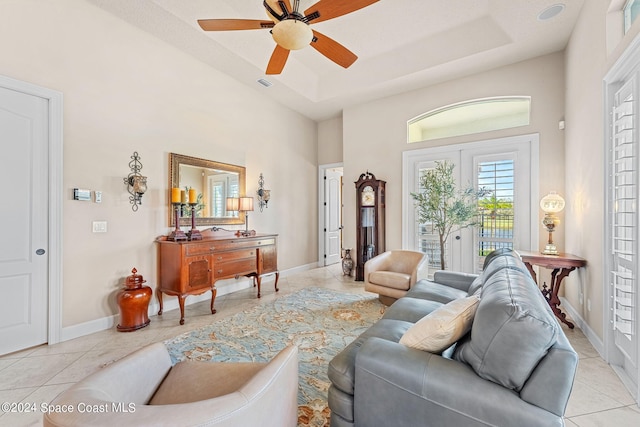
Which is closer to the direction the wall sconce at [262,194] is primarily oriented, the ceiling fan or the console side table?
the console side table

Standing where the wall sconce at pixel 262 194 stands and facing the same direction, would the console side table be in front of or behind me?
in front

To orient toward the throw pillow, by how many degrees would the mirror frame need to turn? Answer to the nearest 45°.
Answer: approximately 45° to its right

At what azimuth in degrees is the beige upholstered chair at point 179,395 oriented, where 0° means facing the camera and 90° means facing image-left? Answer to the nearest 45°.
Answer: approximately 225°

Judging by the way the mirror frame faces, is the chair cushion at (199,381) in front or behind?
in front

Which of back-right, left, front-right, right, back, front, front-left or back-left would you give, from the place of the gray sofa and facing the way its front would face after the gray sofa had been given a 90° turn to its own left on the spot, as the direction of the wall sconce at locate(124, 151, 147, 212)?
right

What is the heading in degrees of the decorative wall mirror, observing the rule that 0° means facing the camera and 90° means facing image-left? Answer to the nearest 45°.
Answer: approximately 315°

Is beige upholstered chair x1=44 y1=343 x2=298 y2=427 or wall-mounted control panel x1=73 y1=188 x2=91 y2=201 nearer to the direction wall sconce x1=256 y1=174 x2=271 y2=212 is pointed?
the beige upholstered chair

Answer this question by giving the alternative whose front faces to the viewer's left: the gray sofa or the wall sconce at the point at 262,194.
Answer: the gray sofa

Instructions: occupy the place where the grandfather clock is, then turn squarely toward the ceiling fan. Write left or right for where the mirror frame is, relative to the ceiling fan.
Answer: right

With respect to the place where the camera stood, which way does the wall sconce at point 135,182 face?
facing the viewer and to the right of the viewer

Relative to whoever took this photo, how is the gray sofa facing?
facing to the left of the viewer

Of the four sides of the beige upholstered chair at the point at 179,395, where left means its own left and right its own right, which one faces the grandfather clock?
front

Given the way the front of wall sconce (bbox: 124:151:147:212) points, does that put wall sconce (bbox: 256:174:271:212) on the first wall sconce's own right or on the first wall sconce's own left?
on the first wall sconce's own left
